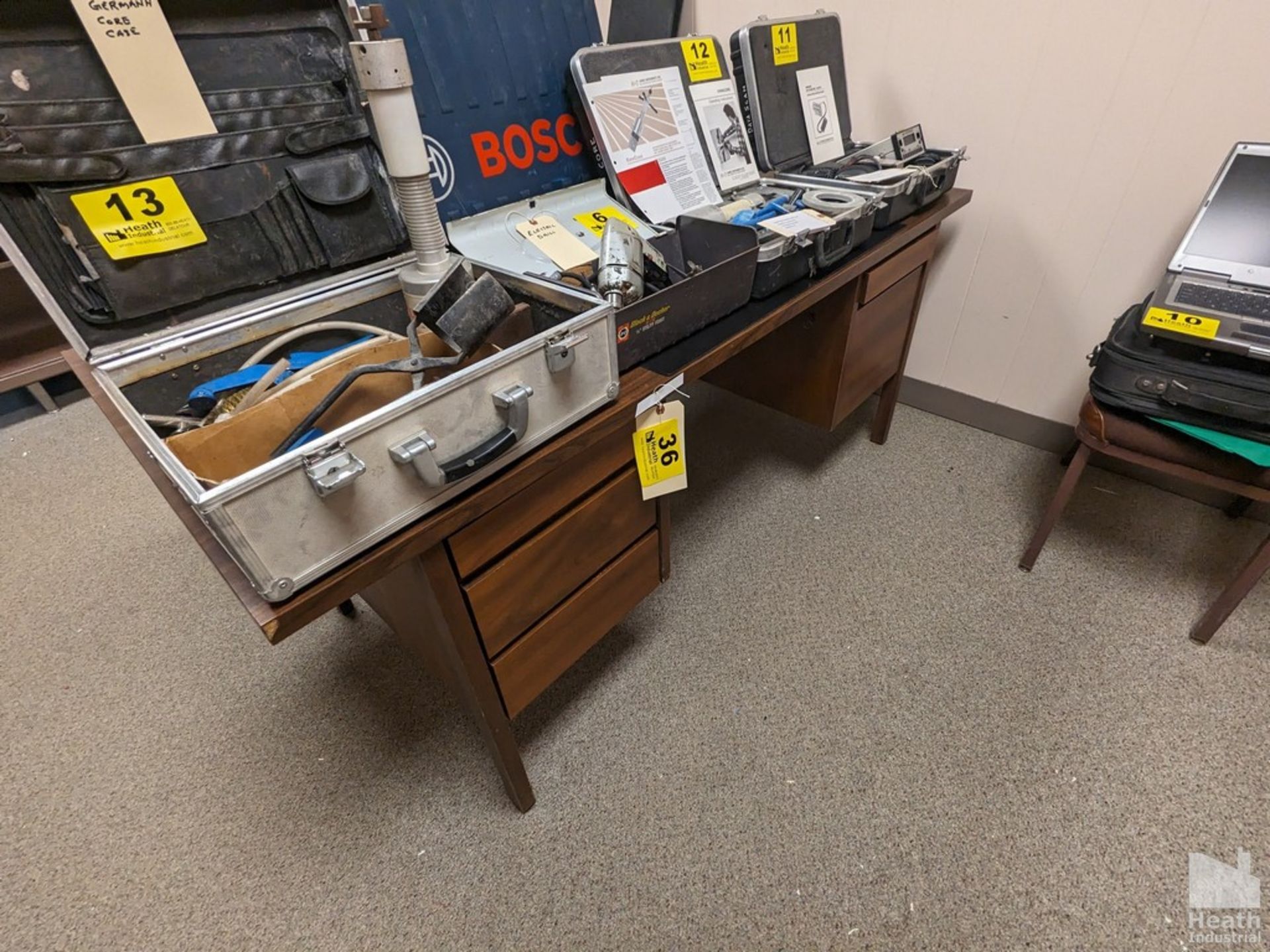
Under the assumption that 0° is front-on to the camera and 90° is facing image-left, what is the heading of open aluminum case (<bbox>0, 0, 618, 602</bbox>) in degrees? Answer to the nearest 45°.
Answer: approximately 315°

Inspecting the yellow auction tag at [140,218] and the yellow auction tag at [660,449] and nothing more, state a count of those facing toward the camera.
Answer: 2

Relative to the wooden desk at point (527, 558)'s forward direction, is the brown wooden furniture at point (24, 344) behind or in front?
behind

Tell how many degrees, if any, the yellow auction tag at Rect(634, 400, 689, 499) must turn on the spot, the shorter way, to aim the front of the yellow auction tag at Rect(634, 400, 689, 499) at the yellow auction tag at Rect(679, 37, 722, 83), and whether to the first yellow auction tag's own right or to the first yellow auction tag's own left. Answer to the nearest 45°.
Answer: approximately 180°

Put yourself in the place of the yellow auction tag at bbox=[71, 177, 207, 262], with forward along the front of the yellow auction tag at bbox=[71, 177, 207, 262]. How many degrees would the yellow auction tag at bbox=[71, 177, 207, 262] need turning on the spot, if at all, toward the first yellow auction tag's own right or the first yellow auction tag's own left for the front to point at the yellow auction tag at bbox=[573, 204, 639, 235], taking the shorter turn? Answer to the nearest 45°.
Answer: approximately 90° to the first yellow auction tag's own left

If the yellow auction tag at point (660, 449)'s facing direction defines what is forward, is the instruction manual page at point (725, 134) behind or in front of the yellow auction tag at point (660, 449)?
behind

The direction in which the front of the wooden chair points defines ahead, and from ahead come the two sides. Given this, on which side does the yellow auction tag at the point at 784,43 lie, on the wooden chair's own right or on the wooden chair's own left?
on the wooden chair's own right
